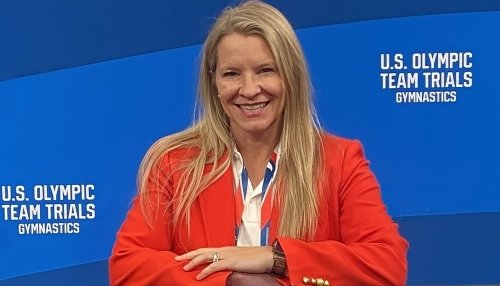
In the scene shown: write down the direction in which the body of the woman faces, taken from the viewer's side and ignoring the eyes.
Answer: toward the camera
